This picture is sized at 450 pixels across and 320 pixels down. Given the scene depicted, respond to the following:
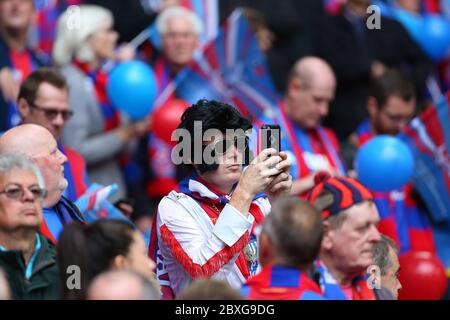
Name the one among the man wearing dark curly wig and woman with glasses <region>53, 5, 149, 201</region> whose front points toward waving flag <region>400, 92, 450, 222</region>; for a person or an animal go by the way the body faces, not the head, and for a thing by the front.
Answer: the woman with glasses

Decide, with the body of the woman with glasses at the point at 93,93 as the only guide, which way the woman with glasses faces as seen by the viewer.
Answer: to the viewer's right

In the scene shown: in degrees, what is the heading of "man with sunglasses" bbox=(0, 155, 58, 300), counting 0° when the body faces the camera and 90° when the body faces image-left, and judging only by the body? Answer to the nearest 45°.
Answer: approximately 315°

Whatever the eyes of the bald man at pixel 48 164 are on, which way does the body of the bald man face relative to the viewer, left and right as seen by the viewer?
facing to the right of the viewer

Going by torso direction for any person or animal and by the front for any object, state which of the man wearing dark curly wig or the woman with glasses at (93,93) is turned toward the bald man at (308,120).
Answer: the woman with glasses

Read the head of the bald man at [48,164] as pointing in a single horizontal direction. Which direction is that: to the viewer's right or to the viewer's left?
to the viewer's right

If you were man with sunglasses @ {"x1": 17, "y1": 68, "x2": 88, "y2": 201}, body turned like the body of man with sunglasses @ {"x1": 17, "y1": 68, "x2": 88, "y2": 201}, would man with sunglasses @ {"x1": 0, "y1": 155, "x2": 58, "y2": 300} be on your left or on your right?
on your right

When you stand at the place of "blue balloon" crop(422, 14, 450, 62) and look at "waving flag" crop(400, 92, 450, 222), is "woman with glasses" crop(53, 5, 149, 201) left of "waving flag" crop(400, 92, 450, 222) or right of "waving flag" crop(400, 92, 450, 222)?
right

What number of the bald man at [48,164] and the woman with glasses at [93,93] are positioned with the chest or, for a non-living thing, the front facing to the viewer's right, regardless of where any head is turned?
2

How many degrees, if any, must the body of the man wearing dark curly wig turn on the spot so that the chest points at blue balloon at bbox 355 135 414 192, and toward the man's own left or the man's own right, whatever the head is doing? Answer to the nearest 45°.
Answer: approximately 90° to the man's own left
